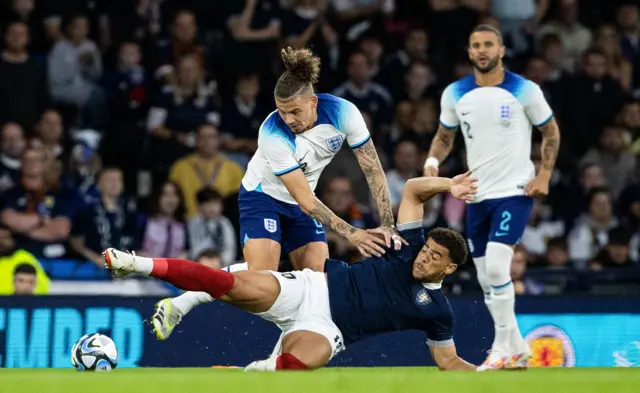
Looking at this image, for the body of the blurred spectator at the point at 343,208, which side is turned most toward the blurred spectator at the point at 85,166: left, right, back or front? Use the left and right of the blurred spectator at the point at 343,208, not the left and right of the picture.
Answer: right

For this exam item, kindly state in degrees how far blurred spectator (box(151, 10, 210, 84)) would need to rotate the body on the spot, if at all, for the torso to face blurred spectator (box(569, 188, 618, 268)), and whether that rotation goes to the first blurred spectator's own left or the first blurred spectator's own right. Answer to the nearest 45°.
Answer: approximately 90° to the first blurred spectator's own left

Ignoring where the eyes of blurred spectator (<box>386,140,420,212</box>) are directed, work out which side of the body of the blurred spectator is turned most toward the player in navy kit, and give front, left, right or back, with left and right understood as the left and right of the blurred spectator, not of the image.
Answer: front

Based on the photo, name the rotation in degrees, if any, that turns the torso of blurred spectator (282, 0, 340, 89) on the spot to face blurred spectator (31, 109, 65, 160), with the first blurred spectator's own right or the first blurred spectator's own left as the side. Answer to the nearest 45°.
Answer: approximately 45° to the first blurred spectator's own right

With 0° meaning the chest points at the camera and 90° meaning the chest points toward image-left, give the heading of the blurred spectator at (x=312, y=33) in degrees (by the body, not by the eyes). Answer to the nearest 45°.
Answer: approximately 0°

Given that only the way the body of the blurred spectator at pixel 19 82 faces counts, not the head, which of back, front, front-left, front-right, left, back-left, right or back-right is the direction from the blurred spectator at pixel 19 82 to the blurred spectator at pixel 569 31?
left

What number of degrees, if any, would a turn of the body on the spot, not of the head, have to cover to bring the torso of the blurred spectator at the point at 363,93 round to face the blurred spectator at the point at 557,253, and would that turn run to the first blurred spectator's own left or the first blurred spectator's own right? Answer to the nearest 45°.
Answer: approximately 45° to the first blurred spectator's own left

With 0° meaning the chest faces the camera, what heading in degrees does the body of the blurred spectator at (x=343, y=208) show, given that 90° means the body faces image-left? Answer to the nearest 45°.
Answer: approximately 0°

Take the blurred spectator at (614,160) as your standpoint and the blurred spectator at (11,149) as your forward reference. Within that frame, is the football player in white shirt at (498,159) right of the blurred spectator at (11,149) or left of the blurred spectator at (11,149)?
left

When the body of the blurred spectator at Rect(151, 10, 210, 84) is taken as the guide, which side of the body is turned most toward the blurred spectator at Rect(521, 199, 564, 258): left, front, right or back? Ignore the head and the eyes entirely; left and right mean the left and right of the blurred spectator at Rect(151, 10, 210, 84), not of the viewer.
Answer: left
